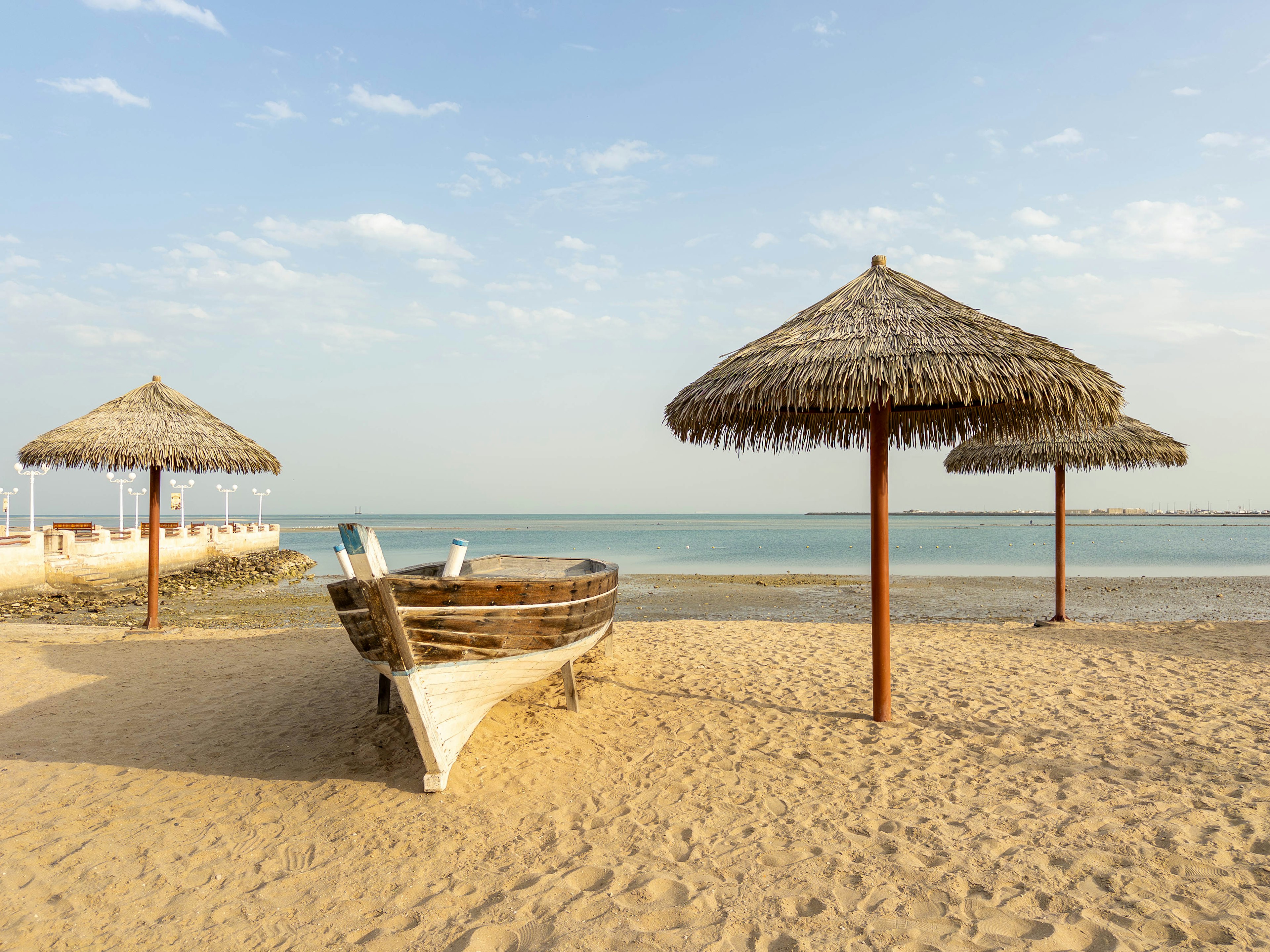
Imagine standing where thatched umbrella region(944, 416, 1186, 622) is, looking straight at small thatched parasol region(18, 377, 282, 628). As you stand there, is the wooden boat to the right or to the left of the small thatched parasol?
left

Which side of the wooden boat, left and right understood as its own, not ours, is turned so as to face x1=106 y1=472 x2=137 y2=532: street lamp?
right

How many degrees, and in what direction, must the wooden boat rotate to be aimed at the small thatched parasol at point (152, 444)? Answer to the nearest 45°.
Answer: approximately 90° to its right

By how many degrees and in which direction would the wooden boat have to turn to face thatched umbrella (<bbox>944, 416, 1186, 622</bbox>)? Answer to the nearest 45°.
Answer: approximately 180°

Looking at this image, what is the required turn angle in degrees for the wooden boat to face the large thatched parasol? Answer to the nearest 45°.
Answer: approximately 135° to its left

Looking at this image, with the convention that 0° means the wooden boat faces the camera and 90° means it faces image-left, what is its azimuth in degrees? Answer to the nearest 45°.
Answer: approximately 45°
